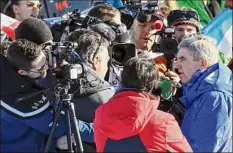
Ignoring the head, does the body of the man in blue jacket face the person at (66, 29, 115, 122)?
yes

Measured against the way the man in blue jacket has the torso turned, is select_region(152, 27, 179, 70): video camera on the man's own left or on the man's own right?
on the man's own right

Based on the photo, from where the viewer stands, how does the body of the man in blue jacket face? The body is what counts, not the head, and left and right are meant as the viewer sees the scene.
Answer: facing to the left of the viewer

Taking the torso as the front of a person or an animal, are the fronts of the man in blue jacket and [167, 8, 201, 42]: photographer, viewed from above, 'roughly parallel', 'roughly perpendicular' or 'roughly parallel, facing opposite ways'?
roughly perpendicular

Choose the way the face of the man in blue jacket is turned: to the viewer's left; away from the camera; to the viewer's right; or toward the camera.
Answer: to the viewer's left

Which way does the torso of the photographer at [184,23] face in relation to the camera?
toward the camera

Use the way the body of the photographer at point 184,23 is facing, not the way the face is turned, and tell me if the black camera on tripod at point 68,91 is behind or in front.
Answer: in front

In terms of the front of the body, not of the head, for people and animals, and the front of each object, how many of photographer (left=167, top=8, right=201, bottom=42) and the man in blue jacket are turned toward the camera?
1
